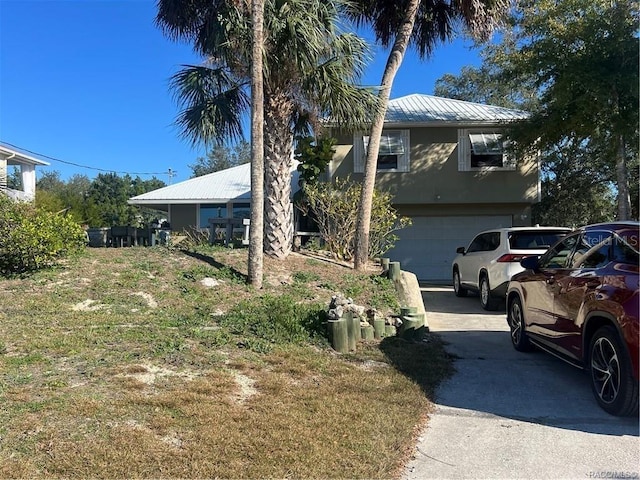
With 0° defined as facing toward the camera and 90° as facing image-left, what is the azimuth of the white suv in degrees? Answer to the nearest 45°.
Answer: approximately 135°

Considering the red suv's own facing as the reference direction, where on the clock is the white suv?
The white suv is roughly at 1 o'clock from the red suv.

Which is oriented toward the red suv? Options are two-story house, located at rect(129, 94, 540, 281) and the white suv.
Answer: the two-story house

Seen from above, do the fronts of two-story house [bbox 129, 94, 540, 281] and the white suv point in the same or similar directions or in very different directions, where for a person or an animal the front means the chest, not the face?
very different directions

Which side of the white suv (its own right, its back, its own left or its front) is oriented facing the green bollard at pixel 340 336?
left

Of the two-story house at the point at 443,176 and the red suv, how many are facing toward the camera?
1

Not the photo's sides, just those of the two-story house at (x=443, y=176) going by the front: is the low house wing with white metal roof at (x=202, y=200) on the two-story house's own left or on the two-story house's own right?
on the two-story house's own right

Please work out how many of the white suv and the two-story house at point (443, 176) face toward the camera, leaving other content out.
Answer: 1

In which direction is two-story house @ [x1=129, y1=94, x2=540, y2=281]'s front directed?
toward the camera

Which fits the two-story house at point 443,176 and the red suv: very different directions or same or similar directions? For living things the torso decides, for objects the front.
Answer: very different directions

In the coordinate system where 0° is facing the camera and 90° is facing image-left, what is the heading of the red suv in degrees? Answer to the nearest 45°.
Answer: approximately 135°

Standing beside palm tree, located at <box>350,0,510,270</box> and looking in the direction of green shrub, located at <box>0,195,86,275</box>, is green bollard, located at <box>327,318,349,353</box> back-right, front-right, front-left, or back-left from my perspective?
front-left

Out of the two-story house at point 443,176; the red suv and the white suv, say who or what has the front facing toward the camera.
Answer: the two-story house

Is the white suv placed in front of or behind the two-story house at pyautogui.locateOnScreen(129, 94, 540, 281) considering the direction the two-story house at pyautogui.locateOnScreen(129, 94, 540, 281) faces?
in front

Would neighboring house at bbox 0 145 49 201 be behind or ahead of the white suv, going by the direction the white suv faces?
ahead

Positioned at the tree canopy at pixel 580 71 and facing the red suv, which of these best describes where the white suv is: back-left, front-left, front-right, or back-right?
front-right

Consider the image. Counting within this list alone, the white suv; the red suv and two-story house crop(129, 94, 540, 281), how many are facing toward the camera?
1

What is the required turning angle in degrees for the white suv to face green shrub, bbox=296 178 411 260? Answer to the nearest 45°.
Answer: approximately 45° to its left
